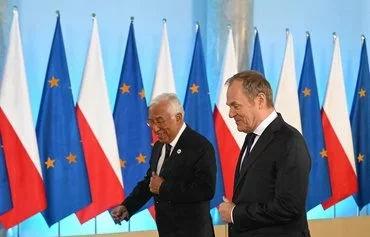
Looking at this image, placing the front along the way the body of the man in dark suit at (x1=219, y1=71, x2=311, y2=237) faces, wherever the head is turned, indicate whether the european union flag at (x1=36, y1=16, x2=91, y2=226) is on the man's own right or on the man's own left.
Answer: on the man's own right

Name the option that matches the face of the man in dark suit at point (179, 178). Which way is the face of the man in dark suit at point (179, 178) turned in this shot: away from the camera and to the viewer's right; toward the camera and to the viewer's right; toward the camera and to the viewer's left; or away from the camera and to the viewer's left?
toward the camera and to the viewer's left

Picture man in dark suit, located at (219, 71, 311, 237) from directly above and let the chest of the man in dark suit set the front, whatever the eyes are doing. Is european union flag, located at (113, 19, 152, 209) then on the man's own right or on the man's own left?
on the man's own right

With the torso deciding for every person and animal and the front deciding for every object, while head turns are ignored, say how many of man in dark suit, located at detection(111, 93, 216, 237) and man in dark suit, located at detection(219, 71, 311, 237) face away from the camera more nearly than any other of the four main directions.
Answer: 0

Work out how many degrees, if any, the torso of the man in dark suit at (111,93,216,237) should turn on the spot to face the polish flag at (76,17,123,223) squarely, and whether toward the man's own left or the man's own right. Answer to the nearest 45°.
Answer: approximately 135° to the man's own right

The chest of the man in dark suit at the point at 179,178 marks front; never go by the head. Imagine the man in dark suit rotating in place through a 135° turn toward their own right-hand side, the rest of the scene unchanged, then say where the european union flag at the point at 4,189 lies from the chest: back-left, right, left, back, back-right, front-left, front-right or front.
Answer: front-left
